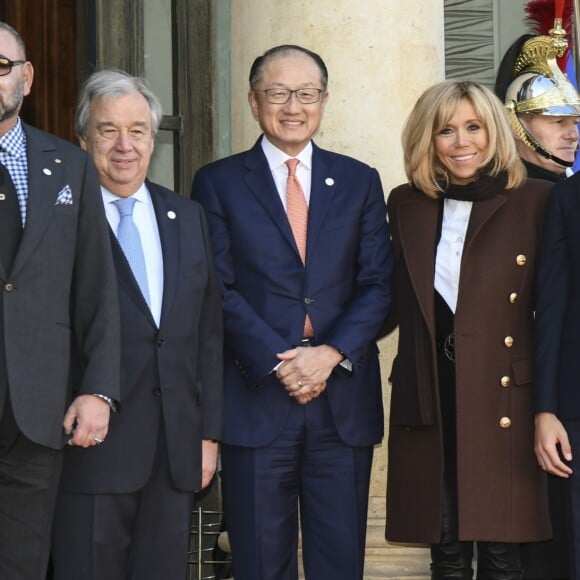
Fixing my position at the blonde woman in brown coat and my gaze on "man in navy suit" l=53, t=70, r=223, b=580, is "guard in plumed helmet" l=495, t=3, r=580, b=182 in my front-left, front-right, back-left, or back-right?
back-right

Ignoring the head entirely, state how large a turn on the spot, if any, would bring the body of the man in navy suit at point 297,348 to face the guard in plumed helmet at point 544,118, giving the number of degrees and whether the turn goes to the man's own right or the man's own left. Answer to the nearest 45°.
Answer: approximately 135° to the man's own left
